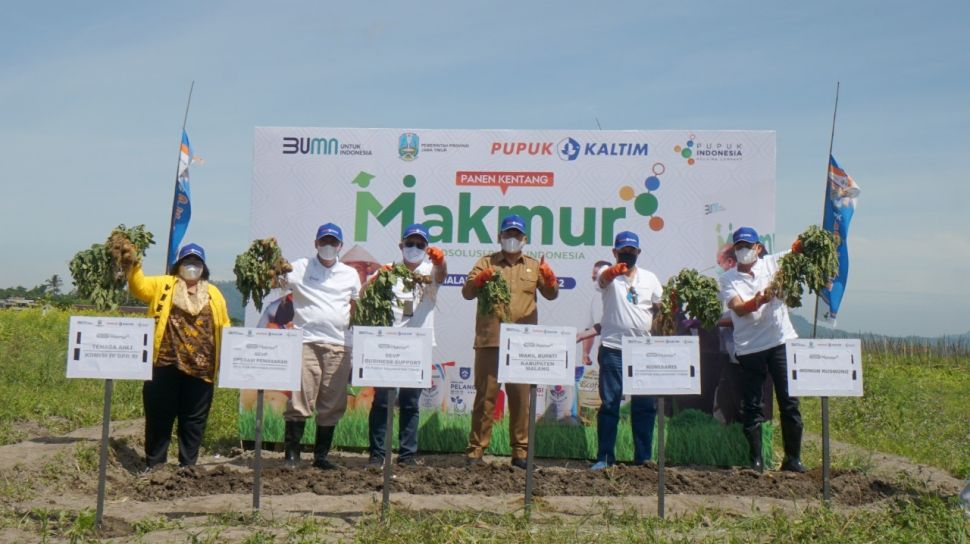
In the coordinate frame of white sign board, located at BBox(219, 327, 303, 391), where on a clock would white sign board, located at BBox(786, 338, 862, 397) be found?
white sign board, located at BBox(786, 338, 862, 397) is roughly at 9 o'clock from white sign board, located at BBox(219, 327, 303, 391).

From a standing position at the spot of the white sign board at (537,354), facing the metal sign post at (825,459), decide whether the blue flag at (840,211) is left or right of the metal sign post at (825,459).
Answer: left

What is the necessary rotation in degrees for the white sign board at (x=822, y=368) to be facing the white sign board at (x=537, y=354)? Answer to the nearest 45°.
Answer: approximately 45° to its right

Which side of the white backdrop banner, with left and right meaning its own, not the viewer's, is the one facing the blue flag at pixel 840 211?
left

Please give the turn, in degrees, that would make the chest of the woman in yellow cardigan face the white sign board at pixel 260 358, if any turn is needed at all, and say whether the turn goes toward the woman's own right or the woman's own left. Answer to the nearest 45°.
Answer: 0° — they already face it

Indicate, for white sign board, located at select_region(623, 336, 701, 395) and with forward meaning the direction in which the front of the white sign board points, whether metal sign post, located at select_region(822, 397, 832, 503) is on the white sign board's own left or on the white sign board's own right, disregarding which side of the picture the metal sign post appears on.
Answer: on the white sign board's own left

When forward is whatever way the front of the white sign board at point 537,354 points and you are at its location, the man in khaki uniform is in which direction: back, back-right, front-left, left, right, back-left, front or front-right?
back

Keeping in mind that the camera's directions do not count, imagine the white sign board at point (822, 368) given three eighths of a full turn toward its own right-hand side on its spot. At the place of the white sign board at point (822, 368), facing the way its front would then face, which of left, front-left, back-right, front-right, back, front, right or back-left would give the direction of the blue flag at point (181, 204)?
front-left

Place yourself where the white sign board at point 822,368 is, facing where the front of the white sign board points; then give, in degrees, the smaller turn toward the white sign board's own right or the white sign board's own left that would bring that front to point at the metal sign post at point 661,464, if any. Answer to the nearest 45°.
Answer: approximately 45° to the white sign board's own right
